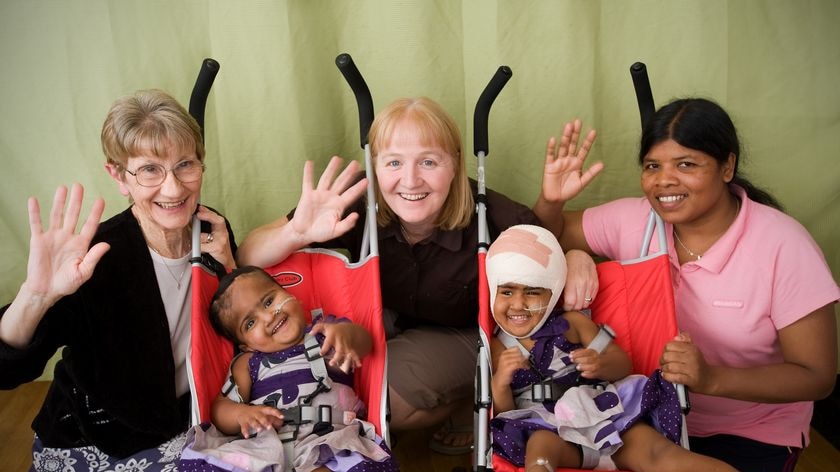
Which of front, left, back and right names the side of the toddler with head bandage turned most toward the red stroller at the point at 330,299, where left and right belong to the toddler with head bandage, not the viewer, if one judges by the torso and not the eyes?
right

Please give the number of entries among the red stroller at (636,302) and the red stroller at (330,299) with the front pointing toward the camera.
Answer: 2

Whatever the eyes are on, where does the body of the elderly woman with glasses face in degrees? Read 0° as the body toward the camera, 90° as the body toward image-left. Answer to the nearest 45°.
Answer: approximately 315°

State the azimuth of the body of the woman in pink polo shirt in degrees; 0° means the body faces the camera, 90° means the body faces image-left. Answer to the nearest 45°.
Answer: approximately 45°

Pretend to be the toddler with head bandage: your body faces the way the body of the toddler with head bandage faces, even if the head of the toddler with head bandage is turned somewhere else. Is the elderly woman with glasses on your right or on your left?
on your right

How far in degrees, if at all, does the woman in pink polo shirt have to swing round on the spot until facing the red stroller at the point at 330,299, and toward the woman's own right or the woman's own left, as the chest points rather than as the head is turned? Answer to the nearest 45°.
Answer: approximately 45° to the woman's own right

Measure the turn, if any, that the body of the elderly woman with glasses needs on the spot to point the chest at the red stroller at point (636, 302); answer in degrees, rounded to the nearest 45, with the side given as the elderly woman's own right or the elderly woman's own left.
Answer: approximately 45° to the elderly woman's own left

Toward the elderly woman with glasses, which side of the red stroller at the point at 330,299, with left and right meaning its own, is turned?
right

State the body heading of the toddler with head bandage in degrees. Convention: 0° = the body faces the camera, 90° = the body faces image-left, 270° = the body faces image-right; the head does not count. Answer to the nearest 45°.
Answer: approximately 0°
